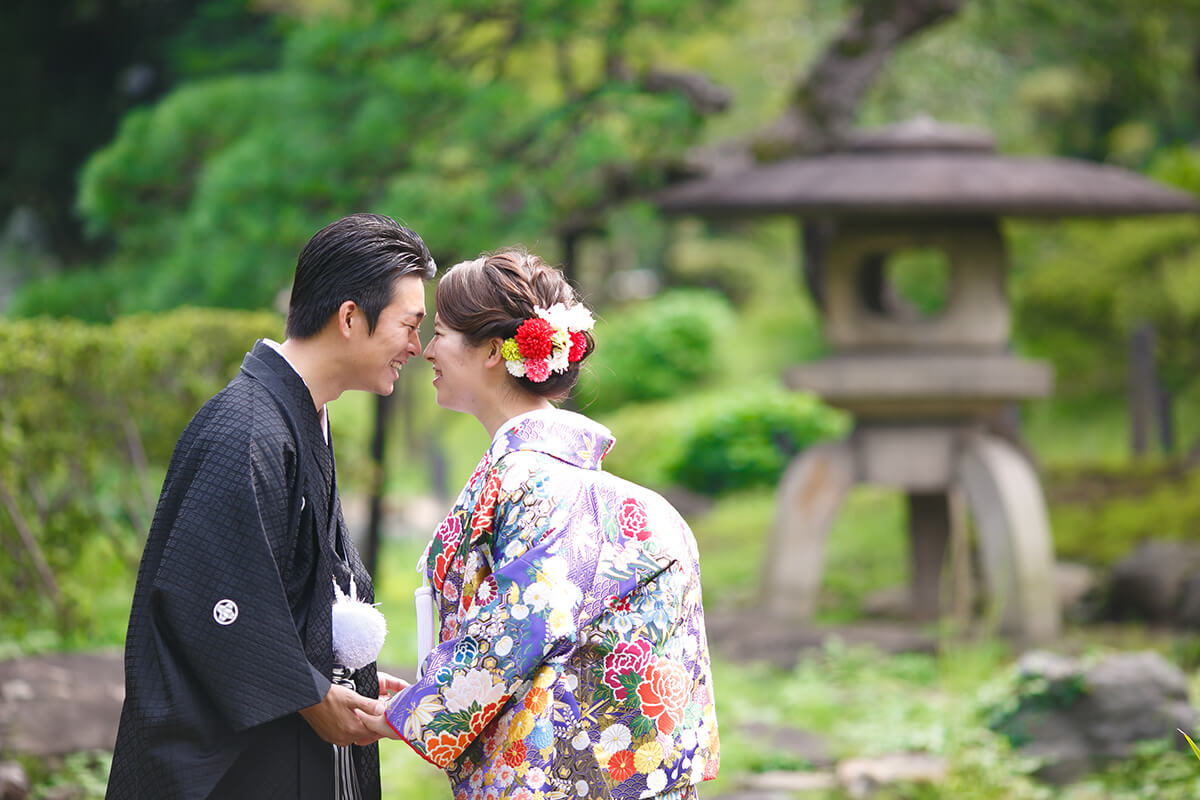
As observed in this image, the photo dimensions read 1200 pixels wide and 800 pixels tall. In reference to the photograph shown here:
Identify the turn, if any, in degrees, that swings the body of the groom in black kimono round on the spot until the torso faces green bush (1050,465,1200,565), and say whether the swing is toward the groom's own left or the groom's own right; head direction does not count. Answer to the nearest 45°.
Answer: approximately 45° to the groom's own left

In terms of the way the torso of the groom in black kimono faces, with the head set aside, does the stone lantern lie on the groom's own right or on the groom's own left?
on the groom's own left

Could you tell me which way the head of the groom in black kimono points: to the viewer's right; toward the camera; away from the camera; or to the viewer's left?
to the viewer's right

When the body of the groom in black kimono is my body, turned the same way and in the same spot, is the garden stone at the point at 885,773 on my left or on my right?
on my left

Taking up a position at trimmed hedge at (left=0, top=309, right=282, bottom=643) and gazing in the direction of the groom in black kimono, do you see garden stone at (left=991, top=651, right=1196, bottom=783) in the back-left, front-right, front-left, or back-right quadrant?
front-left

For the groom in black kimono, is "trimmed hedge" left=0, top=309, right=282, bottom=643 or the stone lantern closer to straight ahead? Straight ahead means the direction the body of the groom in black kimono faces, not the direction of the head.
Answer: the stone lantern

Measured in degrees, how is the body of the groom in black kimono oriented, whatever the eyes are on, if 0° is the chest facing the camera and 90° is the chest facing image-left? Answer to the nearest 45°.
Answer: approximately 270°

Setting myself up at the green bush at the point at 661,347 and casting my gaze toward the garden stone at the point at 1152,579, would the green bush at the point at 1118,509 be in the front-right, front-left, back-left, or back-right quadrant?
front-left

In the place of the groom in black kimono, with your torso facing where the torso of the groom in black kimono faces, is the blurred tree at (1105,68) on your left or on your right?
on your left

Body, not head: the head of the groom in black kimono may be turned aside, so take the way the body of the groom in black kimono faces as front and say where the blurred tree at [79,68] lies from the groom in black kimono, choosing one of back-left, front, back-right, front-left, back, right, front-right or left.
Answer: left

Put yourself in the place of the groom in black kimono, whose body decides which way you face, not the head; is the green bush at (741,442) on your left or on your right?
on your left

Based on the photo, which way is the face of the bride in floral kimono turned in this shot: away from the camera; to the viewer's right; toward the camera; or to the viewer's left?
to the viewer's left
